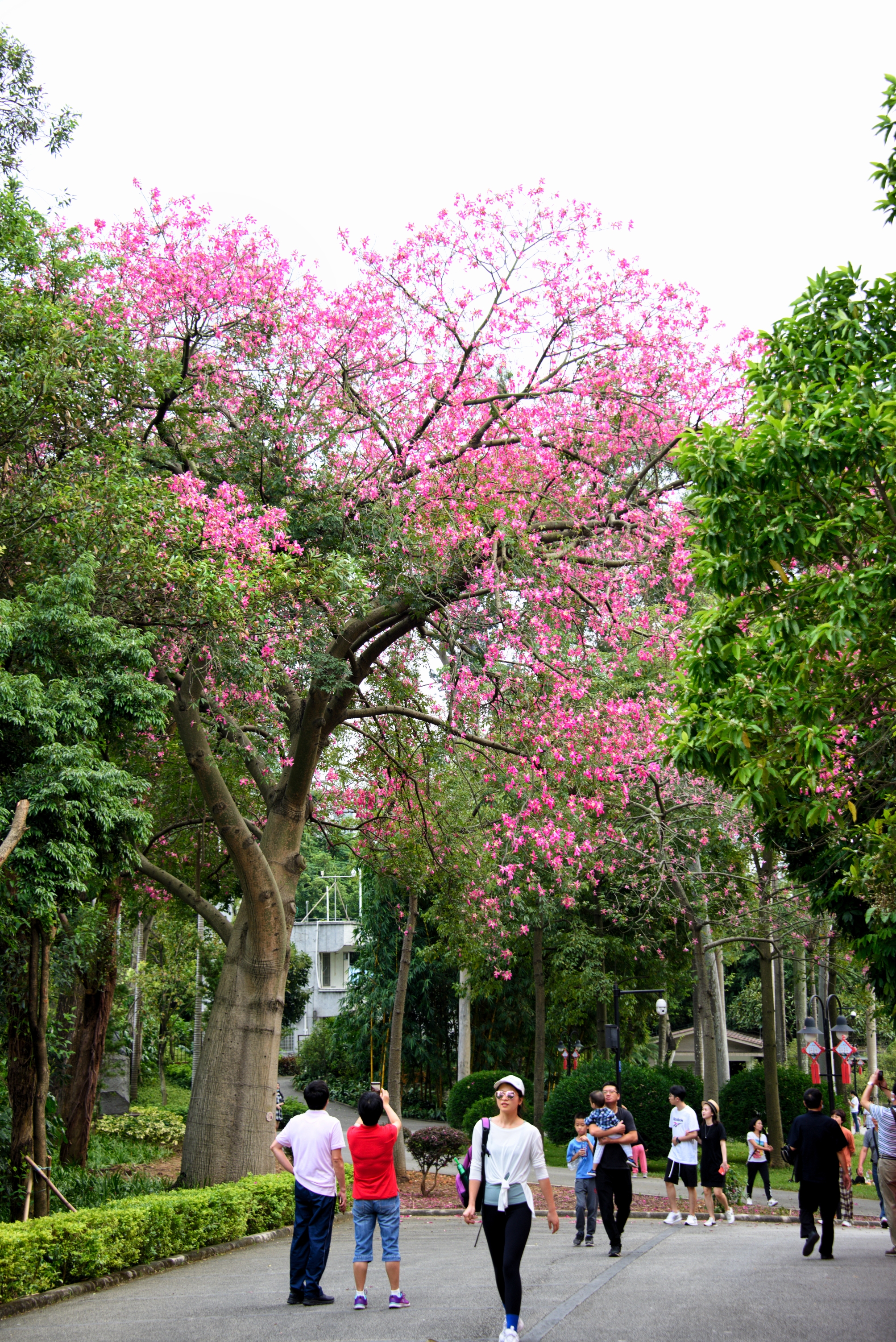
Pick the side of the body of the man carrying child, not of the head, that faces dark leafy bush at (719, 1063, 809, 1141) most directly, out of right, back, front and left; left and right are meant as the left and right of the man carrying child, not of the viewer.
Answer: back

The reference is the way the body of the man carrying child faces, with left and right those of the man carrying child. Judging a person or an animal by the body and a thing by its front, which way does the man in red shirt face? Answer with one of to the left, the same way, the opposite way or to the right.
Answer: the opposite way

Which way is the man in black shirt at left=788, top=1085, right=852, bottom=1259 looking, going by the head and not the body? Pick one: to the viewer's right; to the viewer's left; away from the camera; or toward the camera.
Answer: away from the camera

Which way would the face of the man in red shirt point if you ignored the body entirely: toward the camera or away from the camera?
away from the camera

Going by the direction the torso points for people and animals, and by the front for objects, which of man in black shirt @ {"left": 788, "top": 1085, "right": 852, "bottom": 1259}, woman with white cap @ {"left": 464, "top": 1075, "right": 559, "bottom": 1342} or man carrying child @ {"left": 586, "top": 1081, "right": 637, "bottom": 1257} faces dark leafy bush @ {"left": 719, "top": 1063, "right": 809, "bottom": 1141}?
the man in black shirt

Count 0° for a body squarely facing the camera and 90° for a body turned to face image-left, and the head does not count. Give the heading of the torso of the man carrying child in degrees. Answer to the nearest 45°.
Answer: approximately 0°

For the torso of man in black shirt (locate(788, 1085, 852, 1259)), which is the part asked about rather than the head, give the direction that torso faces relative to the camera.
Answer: away from the camera

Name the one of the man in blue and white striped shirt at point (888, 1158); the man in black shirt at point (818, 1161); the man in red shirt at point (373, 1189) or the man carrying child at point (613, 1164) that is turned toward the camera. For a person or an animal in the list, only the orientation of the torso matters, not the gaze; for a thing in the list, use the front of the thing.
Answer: the man carrying child

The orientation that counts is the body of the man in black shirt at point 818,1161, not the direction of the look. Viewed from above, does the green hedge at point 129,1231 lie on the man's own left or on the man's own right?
on the man's own left

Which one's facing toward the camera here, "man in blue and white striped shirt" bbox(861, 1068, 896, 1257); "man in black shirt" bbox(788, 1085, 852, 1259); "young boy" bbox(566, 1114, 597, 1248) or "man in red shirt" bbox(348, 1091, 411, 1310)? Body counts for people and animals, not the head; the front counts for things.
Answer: the young boy

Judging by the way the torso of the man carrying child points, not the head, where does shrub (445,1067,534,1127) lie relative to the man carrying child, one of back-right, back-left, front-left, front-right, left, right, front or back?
back

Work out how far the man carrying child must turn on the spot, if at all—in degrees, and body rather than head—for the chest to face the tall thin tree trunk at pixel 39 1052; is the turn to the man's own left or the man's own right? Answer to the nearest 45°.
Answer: approximately 90° to the man's own right

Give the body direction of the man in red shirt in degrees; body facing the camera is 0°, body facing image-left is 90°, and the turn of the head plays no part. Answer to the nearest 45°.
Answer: approximately 180°
